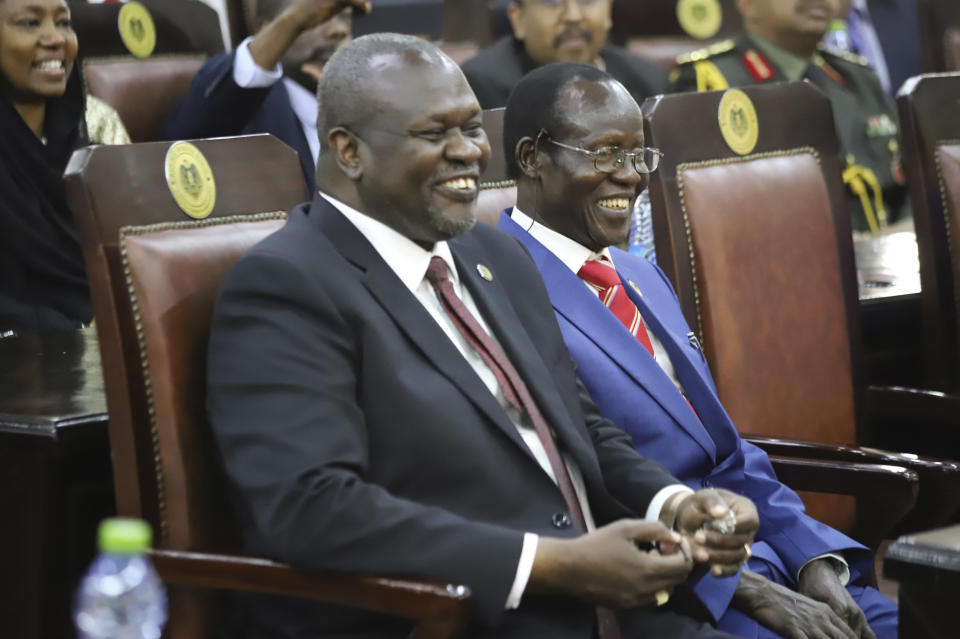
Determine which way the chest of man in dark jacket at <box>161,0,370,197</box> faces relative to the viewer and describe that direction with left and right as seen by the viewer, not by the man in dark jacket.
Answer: facing the viewer and to the right of the viewer

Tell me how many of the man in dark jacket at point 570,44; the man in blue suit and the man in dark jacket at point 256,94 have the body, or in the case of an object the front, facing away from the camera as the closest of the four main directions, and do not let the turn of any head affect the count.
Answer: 0

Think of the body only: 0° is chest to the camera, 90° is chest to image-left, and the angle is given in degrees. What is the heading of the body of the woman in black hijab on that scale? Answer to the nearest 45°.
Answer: approximately 315°

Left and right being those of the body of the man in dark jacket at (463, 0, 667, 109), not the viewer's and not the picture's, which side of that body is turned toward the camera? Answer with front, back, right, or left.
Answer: front

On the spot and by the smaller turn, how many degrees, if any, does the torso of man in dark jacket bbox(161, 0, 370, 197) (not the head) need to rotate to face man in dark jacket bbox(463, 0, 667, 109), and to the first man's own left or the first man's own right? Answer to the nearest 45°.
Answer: approximately 90° to the first man's own left

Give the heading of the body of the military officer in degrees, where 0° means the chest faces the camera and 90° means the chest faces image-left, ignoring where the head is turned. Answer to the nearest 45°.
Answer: approximately 315°

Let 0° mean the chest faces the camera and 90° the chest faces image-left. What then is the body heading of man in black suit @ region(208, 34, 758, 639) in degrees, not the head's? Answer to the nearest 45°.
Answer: approximately 315°

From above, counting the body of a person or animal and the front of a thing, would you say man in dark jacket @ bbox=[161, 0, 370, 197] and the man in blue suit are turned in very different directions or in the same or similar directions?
same or similar directions

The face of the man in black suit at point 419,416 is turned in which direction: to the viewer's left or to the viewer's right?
to the viewer's right

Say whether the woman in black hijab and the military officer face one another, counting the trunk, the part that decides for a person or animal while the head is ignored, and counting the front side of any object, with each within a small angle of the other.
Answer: no

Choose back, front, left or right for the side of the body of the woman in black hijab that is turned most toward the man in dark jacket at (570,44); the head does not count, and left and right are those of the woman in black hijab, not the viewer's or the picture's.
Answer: left

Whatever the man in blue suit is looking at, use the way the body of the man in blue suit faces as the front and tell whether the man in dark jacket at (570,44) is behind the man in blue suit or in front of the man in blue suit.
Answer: behind

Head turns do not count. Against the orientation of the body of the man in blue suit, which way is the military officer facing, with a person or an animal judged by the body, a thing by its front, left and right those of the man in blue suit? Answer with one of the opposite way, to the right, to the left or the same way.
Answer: the same way

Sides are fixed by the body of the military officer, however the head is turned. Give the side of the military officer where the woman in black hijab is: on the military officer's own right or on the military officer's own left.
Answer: on the military officer's own right

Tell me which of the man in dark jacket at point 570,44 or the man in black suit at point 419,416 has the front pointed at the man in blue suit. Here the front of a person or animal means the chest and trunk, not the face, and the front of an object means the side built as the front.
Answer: the man in dark jacket

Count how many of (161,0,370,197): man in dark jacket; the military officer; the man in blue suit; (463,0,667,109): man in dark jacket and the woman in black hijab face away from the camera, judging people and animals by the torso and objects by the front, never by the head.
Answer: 0

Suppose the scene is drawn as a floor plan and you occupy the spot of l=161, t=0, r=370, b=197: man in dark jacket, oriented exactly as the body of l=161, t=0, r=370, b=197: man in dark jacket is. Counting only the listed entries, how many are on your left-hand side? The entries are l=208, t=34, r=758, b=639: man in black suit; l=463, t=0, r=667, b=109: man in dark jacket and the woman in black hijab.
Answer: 1

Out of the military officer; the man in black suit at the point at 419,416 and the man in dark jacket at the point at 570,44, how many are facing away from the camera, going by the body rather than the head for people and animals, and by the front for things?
0

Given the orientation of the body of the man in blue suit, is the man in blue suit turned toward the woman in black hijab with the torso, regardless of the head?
no

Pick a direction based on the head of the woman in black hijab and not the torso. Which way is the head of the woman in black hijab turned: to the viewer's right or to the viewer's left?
to the viewer's right

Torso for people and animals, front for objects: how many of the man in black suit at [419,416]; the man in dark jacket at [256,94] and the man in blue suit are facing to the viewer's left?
0

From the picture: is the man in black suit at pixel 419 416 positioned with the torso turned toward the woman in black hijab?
no

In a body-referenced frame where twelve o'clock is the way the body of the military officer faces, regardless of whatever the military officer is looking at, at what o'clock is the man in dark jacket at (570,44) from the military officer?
The man in dark jacket is roughly at 4 o'clock from the military officer.
